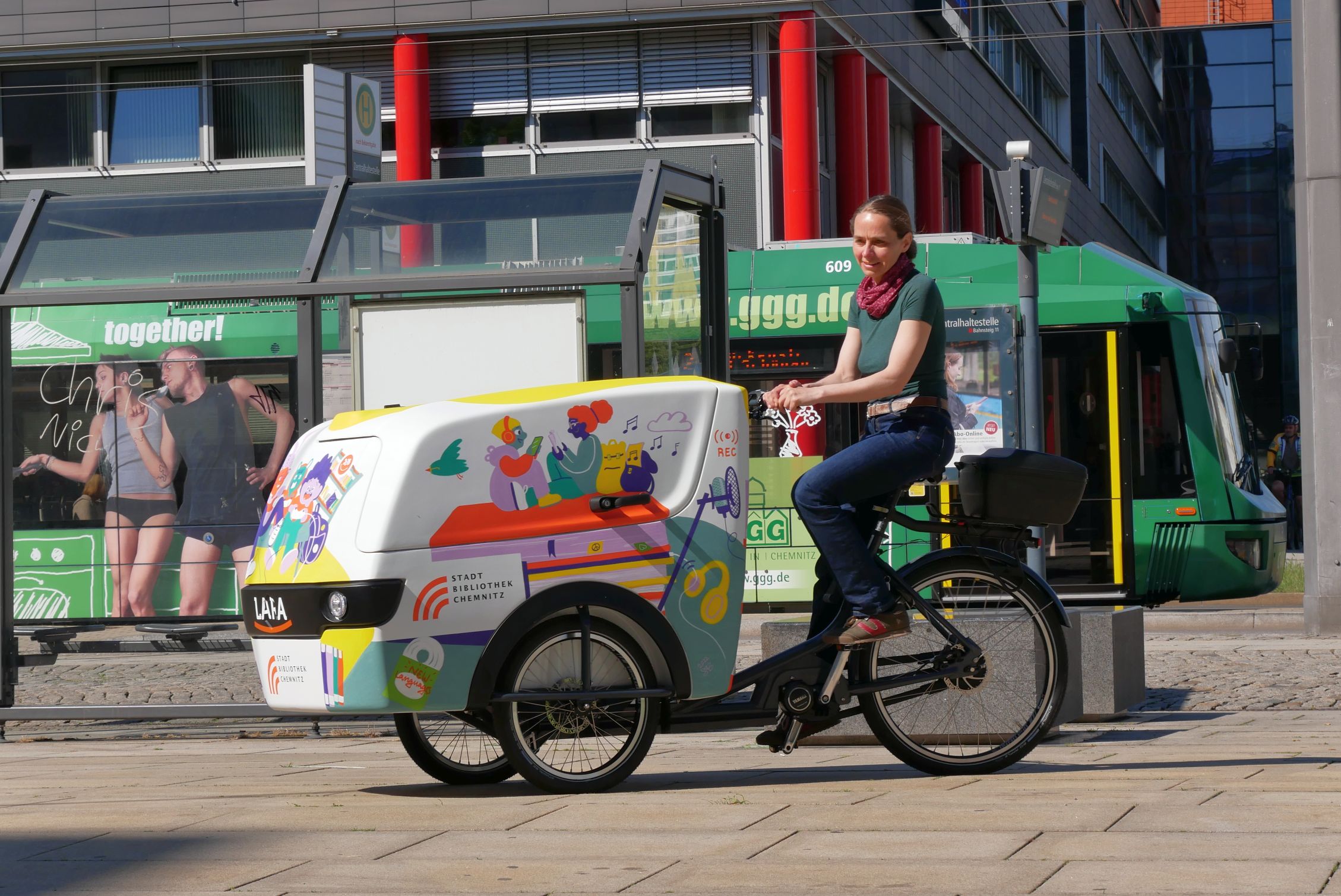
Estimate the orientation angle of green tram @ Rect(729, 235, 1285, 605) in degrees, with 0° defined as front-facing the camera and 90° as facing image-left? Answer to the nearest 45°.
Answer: approximately 270°

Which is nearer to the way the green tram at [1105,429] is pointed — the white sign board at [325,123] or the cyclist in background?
the cyclist in background

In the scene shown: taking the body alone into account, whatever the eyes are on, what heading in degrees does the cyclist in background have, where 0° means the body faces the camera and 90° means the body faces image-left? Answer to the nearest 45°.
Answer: approximately 0°

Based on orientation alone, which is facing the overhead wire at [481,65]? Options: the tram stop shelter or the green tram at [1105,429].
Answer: the tram stop shelter

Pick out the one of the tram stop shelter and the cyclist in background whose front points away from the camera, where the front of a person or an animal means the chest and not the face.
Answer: the tram stop shelter

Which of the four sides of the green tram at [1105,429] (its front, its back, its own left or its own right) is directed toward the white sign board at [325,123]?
back

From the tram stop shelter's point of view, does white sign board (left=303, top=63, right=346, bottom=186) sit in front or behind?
in front

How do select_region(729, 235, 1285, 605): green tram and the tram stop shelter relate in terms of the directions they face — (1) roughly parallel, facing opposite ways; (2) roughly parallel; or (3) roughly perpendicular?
roughly perpendicular

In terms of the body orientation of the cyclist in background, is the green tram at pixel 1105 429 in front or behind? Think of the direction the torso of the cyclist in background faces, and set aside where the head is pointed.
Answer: in front

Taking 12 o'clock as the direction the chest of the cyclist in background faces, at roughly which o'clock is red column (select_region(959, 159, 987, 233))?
The red column is roughly at 5 o'clock from the cyclist in background.

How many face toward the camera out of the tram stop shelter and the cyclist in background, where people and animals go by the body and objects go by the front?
1

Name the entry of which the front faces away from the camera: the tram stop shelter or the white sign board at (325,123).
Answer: the tram stop shelter

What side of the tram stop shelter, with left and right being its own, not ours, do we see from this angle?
back

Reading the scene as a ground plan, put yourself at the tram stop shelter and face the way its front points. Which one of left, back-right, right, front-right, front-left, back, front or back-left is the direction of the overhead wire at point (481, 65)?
front

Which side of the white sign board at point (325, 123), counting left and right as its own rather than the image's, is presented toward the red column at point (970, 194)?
left

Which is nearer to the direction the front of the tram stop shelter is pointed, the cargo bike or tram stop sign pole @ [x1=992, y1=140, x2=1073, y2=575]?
the tram stop sign pole

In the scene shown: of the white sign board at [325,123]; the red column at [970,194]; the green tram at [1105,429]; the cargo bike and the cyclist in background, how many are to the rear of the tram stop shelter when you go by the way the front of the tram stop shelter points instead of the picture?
1
